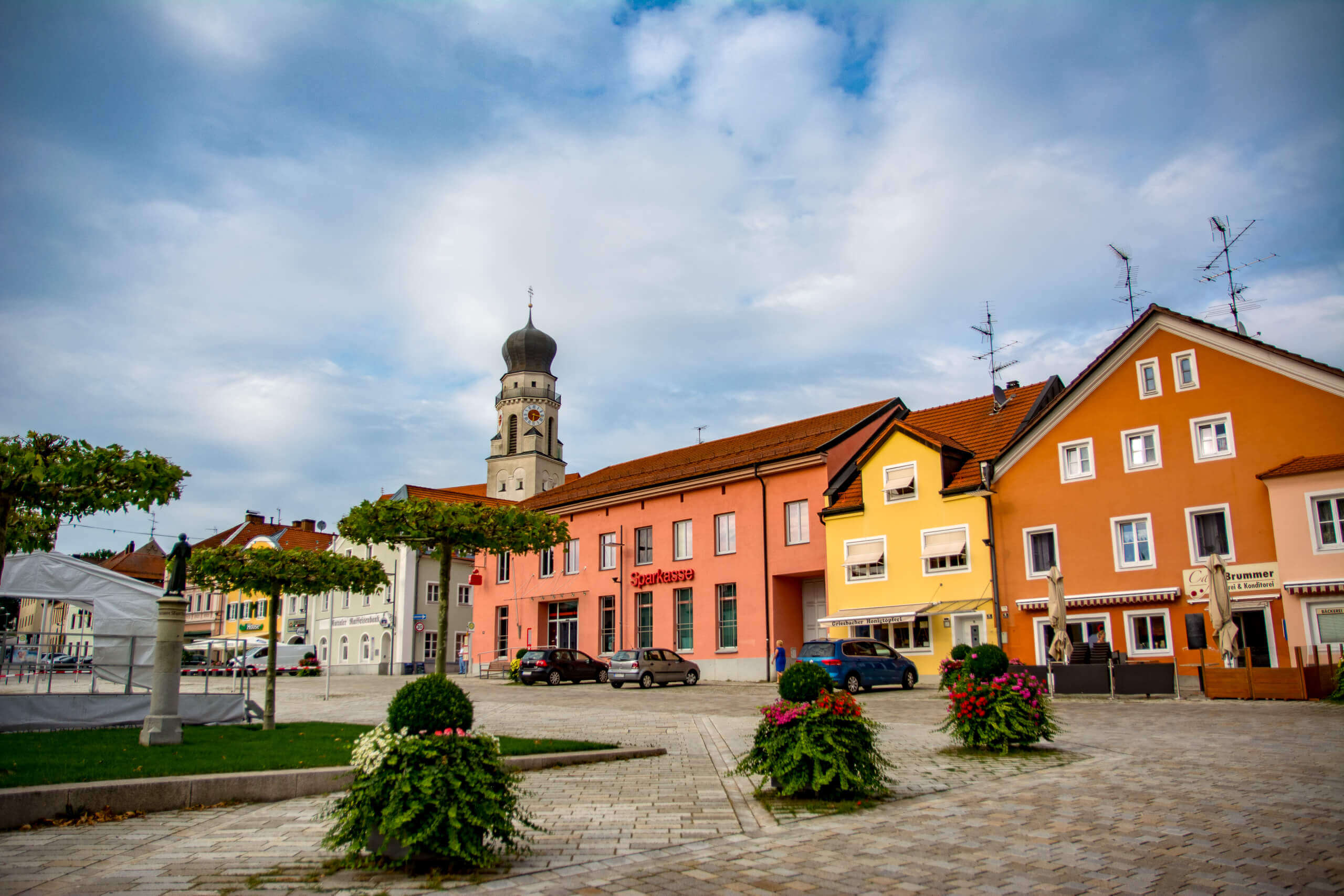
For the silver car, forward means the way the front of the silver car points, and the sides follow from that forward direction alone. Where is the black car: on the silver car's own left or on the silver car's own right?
on the silver car's own left

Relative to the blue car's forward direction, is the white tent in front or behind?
behind

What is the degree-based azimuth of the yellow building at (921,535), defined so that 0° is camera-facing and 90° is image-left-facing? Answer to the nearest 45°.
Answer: approximately 45°

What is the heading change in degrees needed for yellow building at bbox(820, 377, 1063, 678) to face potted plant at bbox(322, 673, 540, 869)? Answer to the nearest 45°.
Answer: approximately 45° to its left

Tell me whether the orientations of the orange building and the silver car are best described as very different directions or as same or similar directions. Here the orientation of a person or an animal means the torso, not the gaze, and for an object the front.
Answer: very different directions

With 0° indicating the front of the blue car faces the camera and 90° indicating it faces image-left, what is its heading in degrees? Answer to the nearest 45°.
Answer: approximately 225°

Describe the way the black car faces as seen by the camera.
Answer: facing away from the viewer and to the right of the viewer

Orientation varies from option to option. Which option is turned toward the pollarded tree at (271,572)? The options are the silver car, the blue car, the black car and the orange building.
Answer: the orange building

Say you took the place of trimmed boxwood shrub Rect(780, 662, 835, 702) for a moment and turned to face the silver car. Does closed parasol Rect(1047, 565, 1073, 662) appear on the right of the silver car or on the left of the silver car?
right

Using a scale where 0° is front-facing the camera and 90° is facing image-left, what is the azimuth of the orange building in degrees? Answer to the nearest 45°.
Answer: approximately 45°
